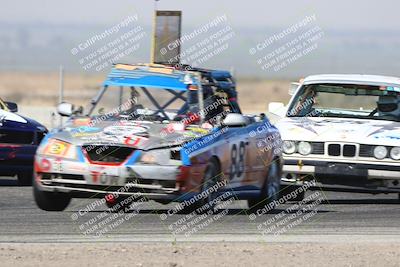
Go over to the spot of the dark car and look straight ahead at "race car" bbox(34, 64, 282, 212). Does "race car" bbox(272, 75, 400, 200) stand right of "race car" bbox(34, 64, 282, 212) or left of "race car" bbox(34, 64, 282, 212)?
left

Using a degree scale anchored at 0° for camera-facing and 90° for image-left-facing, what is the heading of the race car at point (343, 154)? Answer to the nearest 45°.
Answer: approximately 0°

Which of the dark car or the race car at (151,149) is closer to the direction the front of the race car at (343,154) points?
the race car

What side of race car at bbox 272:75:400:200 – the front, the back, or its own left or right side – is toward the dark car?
right

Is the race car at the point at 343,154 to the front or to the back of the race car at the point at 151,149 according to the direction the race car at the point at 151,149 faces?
to the back

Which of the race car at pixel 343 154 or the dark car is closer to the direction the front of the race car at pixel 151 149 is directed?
the dark car

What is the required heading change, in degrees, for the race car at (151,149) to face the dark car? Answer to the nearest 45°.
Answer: approximately 90° to its right

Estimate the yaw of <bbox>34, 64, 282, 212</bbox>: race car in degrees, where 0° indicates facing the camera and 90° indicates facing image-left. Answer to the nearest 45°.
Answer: approximately 45°
